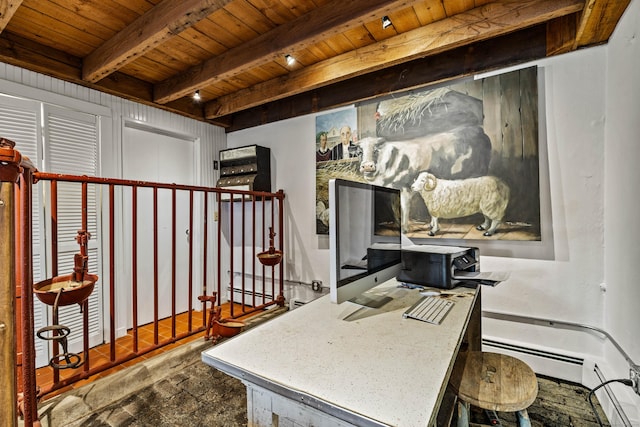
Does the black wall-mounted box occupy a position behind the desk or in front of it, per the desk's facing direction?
behind

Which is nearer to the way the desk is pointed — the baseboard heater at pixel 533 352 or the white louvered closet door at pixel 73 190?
the baseboard heater

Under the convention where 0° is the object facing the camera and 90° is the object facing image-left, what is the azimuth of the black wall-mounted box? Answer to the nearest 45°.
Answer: approximately 45°

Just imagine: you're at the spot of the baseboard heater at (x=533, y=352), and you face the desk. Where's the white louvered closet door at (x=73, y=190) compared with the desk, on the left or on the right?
right

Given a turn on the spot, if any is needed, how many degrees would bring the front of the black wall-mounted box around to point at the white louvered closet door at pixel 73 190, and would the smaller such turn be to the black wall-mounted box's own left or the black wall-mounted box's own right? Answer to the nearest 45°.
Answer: approximately 45° to the black wall-mounted box's own right

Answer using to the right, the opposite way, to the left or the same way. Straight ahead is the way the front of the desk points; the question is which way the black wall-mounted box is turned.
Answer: to the right

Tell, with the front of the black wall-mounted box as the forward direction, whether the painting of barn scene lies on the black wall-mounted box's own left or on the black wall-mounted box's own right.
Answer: on the black wall-mounted box's own left

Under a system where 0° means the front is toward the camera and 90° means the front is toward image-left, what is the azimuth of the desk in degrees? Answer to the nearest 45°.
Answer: approximately 315°

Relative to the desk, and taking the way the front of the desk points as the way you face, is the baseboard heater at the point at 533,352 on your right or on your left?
on your left

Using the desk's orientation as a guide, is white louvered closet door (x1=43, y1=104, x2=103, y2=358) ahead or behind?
behind

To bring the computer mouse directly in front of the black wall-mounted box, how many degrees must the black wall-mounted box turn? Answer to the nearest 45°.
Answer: approximately 90° to its left

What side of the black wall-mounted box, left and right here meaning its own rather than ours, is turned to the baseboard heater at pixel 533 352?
left
